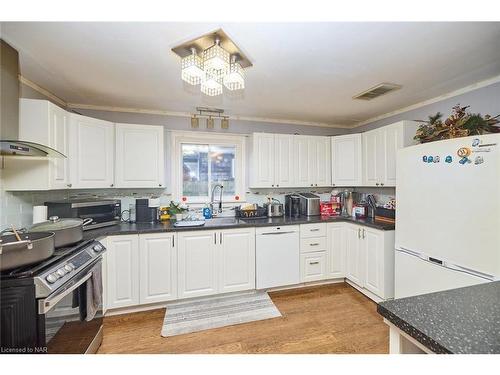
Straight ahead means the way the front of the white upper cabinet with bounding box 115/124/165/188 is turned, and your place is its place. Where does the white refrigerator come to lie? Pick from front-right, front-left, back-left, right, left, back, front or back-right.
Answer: front-left

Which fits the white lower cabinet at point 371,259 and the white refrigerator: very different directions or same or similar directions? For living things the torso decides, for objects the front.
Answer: same or similar directions

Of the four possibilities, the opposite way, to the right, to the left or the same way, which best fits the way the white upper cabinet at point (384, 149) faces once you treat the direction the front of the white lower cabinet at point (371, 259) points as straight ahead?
the same way

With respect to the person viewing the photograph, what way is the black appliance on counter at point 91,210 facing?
facing the viewer and to the right of the viewer

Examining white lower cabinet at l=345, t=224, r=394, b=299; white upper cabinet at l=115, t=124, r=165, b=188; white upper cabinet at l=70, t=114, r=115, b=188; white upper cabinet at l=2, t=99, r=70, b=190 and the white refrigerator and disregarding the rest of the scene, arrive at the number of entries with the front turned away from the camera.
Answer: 0

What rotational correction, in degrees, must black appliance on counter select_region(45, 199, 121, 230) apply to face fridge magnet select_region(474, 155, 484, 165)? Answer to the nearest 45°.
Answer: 0° — it already faces it

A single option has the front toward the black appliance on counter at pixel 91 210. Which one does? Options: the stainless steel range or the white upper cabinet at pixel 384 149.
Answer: the white upper cabinet

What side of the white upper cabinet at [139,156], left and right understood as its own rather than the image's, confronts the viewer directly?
front

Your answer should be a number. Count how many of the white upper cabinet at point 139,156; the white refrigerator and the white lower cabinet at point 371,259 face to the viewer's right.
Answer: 0

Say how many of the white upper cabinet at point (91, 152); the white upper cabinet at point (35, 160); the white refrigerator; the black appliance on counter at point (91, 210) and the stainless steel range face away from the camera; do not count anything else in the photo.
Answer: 0

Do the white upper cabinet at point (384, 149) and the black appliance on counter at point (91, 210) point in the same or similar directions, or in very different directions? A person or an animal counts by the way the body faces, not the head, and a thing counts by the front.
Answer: very different directions

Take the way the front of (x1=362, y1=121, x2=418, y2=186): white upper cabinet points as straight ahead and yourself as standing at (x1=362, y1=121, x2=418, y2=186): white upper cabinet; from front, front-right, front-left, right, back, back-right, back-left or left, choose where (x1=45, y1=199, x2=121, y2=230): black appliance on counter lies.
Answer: front

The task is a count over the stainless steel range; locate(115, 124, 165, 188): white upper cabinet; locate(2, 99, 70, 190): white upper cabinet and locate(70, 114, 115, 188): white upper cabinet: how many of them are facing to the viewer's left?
0

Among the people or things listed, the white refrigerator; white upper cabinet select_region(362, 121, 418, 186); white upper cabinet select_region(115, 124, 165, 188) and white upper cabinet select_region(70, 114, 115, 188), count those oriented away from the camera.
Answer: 0

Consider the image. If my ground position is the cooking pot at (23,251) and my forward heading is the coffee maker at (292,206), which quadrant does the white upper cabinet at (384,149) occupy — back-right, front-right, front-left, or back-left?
front-right

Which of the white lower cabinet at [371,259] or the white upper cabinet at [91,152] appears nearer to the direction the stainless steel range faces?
the white lower cabinet

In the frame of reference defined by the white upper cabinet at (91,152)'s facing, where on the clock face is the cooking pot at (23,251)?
The cooking pot is roughly at 2 o'clock from the white upper cabinet.

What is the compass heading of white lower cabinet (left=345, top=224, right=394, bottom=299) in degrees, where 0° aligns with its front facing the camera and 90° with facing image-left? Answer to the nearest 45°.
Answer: approximately 45°

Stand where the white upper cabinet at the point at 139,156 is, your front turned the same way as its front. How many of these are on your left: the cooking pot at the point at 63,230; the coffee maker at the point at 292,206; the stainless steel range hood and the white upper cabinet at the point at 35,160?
1

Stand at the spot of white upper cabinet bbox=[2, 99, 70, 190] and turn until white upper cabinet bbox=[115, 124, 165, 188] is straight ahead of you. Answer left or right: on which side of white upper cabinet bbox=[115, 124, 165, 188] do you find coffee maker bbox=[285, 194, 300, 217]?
right
